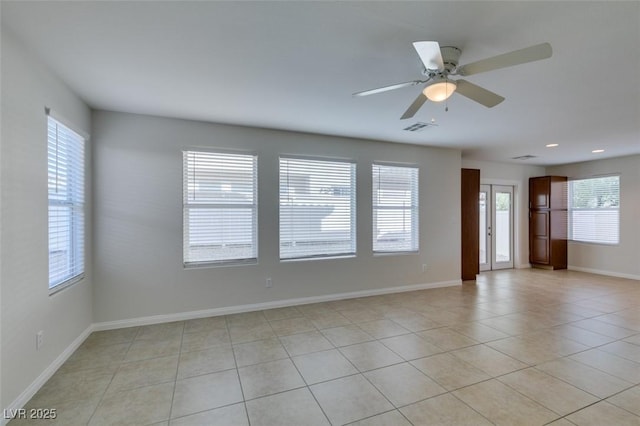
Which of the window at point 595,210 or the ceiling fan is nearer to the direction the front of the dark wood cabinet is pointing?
the ceiling fan

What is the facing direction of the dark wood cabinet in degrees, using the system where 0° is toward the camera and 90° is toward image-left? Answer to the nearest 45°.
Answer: approximately 45°

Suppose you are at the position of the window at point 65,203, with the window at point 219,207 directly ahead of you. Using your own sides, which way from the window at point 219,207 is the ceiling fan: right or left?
right

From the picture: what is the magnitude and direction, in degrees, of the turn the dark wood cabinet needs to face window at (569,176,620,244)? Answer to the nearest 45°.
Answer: approximately 135° to its left

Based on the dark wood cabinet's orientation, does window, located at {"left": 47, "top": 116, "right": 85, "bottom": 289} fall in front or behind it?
in front

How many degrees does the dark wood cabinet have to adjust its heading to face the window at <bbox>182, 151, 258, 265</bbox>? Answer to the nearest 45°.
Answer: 0° — it already faces it
